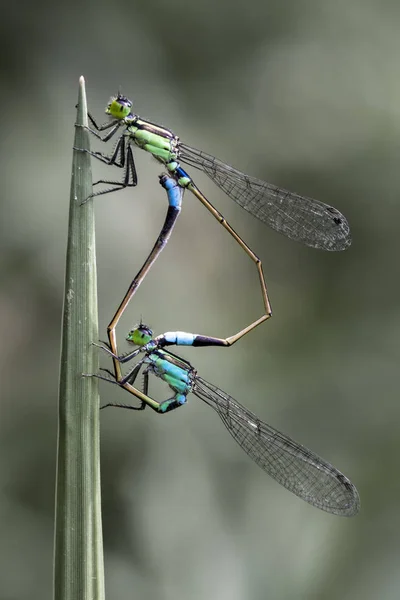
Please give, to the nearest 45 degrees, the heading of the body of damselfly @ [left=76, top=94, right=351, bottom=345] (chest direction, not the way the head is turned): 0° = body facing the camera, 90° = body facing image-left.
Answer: approximately 90°

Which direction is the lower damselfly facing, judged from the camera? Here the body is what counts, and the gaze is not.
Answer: to the viewer's left

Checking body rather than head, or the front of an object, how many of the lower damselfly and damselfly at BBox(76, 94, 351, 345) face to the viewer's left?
2
